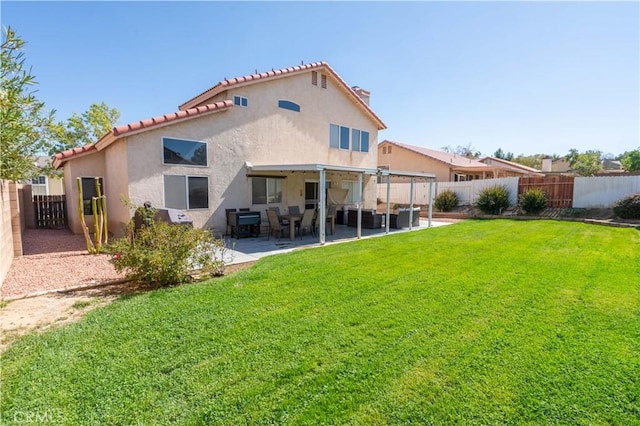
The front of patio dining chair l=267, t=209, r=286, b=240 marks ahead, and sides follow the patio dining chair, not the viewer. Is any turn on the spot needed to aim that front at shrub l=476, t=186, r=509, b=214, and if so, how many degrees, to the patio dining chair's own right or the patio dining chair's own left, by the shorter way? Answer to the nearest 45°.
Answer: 0° — it already faces it

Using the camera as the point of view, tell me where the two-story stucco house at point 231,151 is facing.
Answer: facing away from the viewer and to the left of the viewer

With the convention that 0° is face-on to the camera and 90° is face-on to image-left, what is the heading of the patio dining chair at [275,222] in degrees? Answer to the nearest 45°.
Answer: approximately 225°

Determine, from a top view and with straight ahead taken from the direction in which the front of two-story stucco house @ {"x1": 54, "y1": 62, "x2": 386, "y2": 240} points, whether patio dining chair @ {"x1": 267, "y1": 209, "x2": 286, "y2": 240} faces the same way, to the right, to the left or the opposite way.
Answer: to the right

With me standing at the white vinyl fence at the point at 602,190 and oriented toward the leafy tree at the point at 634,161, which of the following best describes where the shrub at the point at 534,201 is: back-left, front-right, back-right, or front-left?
back-left

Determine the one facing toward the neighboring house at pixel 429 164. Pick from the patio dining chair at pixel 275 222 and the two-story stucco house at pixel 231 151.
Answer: the patio dining chair

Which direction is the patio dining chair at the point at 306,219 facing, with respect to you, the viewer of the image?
facing away from the viewer and to the left of the viewer

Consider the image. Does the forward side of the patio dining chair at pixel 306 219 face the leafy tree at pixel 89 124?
yes

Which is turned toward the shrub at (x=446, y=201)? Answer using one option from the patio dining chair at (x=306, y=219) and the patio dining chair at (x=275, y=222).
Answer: the patio dining chair at (x=275, y=222)

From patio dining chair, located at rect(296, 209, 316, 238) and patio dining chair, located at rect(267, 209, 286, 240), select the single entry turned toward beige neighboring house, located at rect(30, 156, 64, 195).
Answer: patio dining chair, located at rect(296, 209, 316, 238)
